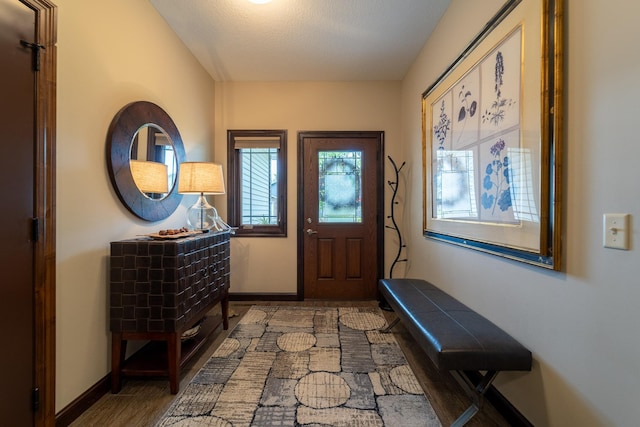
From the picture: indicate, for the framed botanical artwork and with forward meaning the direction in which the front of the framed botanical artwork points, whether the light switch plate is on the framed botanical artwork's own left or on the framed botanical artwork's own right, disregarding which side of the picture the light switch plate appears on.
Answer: on the framed botanical artwork's own left

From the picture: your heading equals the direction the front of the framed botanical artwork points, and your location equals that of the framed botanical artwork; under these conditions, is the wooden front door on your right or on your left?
on your right

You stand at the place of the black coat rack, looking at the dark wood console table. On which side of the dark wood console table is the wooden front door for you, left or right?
right

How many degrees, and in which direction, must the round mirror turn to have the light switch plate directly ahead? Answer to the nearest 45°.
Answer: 0° — it already faces it

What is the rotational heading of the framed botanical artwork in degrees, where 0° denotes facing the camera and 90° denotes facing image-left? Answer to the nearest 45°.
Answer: approximately 45°

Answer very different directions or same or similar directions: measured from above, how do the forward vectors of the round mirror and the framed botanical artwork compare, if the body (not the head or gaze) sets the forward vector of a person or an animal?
very different directions

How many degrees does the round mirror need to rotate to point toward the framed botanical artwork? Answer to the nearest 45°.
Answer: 0° — it already faces it

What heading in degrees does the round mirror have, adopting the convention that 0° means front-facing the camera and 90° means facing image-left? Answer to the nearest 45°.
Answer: approximately 315°
